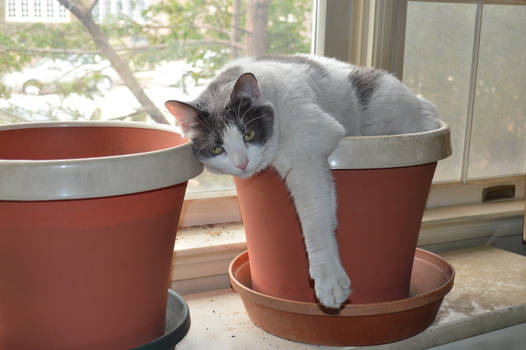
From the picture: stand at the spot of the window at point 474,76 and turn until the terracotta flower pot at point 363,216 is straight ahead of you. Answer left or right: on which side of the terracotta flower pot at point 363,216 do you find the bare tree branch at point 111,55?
right

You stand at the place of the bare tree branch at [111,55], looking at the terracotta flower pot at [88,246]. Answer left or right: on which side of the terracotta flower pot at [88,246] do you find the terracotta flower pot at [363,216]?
left

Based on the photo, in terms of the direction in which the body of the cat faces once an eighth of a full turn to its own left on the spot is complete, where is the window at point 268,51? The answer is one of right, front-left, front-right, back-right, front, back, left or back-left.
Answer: back

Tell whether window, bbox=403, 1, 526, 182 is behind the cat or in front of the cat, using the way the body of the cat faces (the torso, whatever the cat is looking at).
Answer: behind

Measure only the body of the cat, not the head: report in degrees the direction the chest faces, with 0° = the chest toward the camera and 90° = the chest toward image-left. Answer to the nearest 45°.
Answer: approximately 45°
